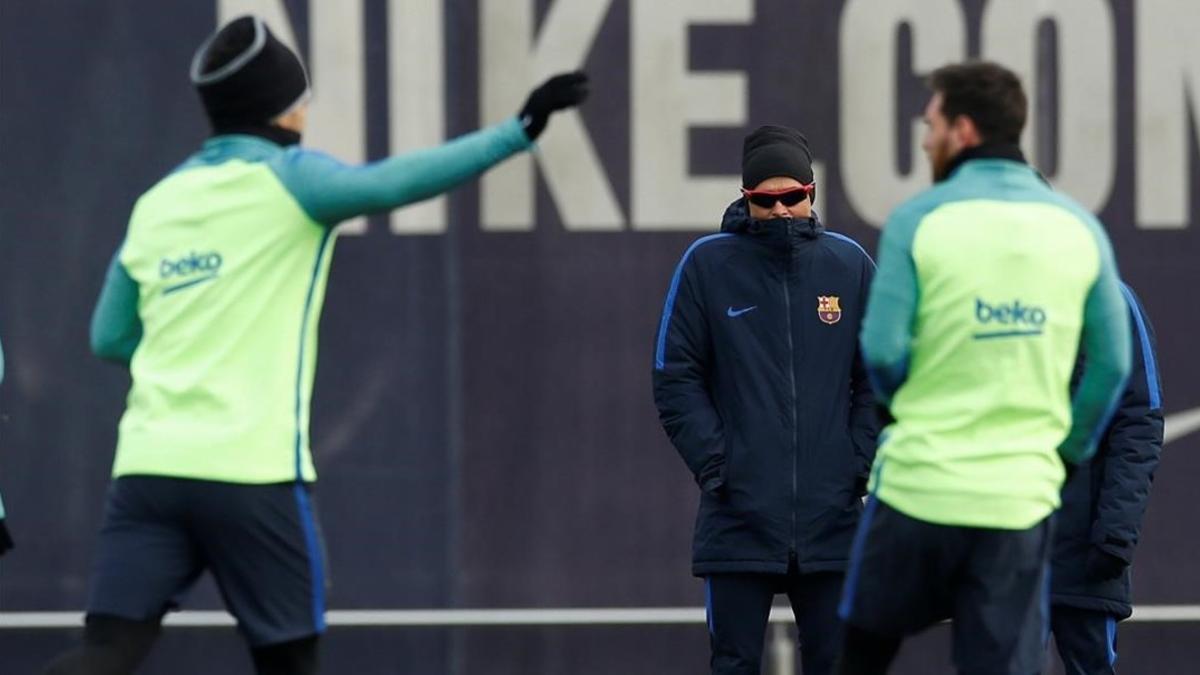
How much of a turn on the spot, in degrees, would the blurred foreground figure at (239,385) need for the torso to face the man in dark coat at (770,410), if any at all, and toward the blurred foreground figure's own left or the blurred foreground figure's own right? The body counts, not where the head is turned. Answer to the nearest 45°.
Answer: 0° — they already face them

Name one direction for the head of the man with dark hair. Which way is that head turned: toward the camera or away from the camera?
away from the camera

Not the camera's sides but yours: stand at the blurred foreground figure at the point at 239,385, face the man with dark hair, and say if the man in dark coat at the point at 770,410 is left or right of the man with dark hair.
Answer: left

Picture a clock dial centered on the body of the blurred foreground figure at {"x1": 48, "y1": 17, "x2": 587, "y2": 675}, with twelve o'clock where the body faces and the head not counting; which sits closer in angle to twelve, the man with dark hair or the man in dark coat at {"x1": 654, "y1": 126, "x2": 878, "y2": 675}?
the man in dark coat
